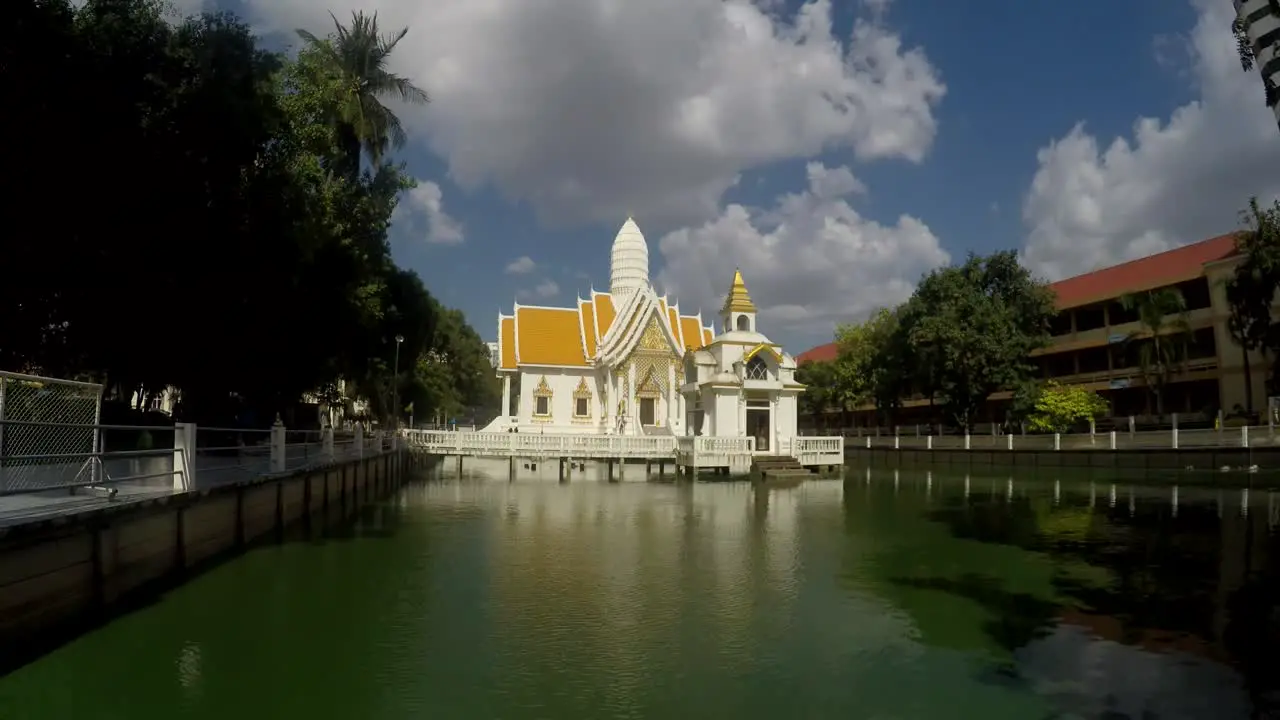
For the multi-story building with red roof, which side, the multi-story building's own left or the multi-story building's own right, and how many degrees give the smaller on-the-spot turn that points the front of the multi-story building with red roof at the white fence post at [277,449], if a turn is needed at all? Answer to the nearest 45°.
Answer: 0° — it already faces it

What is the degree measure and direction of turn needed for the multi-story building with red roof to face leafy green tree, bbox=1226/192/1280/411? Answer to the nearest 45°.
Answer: approximately 45° to its left

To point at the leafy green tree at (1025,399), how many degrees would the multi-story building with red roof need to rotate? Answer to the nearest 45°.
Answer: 0° — it already faces it

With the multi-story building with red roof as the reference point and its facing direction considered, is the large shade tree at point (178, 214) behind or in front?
in front

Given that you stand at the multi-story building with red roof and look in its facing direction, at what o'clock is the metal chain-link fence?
The metal chain-link fence is roughly at 11 o'clock from the multi-story building with red roof.

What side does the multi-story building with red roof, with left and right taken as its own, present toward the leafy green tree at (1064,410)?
front

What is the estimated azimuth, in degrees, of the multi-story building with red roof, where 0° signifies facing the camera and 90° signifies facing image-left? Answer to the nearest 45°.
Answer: approximately 45°
